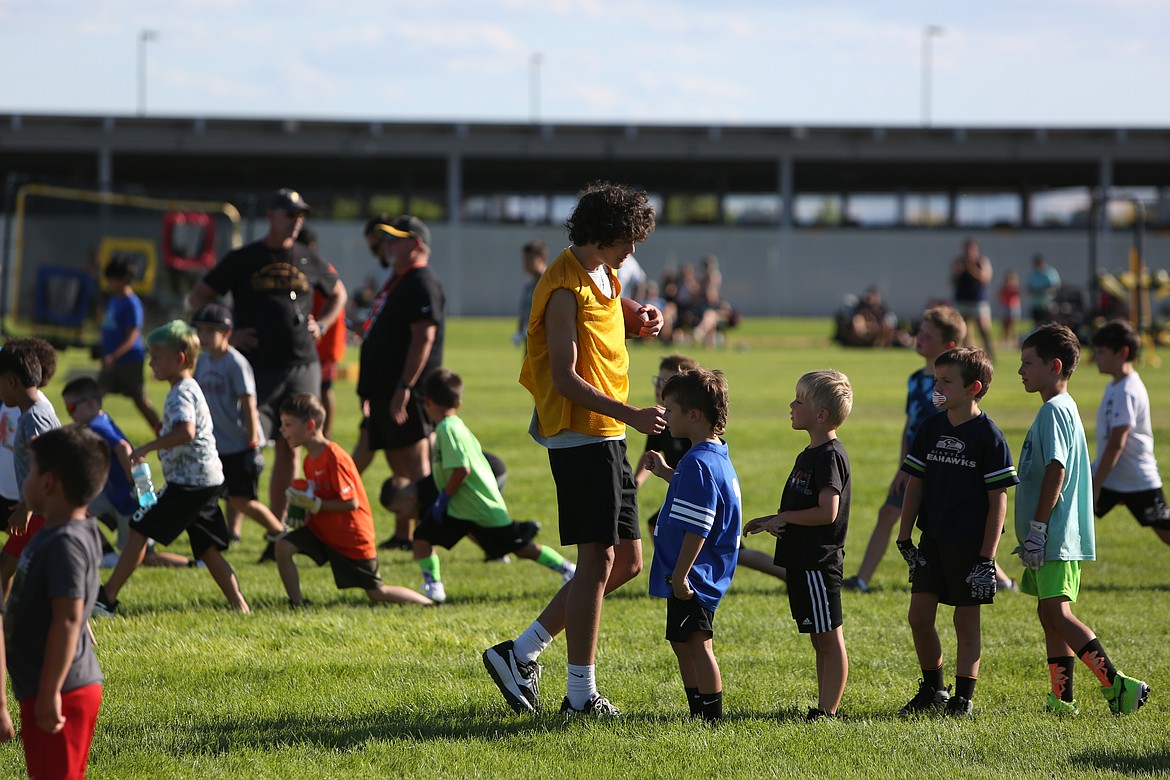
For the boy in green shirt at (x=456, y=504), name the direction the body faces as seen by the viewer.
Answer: to the viewer's left

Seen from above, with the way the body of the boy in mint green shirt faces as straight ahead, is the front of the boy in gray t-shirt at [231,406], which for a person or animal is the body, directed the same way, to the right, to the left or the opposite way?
to the left

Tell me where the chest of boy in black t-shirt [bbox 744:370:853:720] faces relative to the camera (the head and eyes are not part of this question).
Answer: to the viewer's left

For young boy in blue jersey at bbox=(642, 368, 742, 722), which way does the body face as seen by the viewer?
to the viewer's left

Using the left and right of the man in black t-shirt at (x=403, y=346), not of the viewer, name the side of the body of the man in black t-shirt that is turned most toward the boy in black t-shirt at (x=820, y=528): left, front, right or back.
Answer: left

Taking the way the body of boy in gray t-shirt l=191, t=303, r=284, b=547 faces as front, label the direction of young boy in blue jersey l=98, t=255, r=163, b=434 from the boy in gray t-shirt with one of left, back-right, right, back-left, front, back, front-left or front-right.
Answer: back-right

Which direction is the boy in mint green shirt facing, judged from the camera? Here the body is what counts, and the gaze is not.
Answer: to the viewer's left

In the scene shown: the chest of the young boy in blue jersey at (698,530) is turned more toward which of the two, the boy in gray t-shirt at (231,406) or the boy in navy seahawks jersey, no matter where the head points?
the boy in gray t-shirt

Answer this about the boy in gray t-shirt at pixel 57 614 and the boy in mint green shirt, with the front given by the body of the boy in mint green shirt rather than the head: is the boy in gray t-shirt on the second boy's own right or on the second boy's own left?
on the second boy's own left

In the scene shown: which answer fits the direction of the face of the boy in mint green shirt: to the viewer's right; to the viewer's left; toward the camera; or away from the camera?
to the viewer's left
